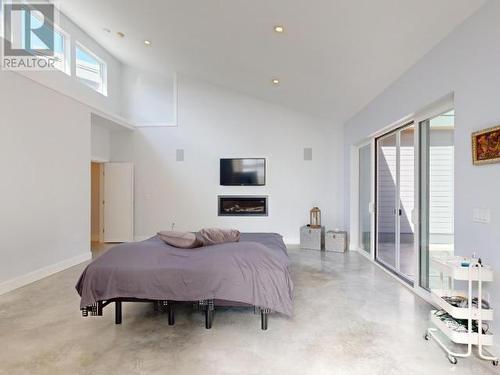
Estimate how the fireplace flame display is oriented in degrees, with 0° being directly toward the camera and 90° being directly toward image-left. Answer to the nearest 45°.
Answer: approximately 0°

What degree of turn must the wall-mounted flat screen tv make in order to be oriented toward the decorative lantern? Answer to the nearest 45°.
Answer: approximately 90° to its left

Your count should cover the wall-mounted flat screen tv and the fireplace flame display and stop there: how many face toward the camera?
2

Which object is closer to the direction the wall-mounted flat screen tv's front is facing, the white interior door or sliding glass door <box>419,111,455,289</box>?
the sliding glass door

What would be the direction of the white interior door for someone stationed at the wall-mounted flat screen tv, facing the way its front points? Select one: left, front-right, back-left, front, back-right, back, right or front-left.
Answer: right

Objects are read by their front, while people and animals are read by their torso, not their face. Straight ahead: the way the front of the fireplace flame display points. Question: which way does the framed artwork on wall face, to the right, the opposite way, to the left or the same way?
to the right

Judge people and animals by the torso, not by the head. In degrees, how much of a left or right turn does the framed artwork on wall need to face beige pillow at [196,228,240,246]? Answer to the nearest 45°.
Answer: approximately 45° to its right

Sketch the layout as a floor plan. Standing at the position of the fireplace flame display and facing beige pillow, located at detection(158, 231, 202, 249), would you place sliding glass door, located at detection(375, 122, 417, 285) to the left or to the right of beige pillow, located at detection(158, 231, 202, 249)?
left

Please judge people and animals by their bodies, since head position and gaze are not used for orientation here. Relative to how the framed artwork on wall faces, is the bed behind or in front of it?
in front

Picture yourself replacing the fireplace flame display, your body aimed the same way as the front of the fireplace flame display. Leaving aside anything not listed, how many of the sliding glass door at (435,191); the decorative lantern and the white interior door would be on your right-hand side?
1

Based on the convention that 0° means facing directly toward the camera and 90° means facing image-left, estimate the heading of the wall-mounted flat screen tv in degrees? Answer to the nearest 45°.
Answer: approximately 0°

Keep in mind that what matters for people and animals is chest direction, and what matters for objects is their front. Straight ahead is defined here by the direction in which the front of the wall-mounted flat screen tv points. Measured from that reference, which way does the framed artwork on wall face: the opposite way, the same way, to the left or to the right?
to the right
